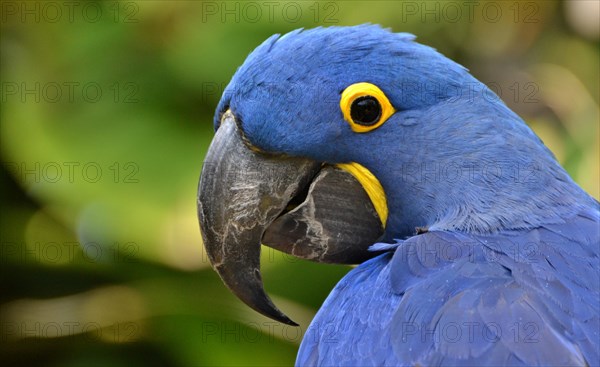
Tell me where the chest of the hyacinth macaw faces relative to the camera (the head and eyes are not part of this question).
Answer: to the viewer's left
